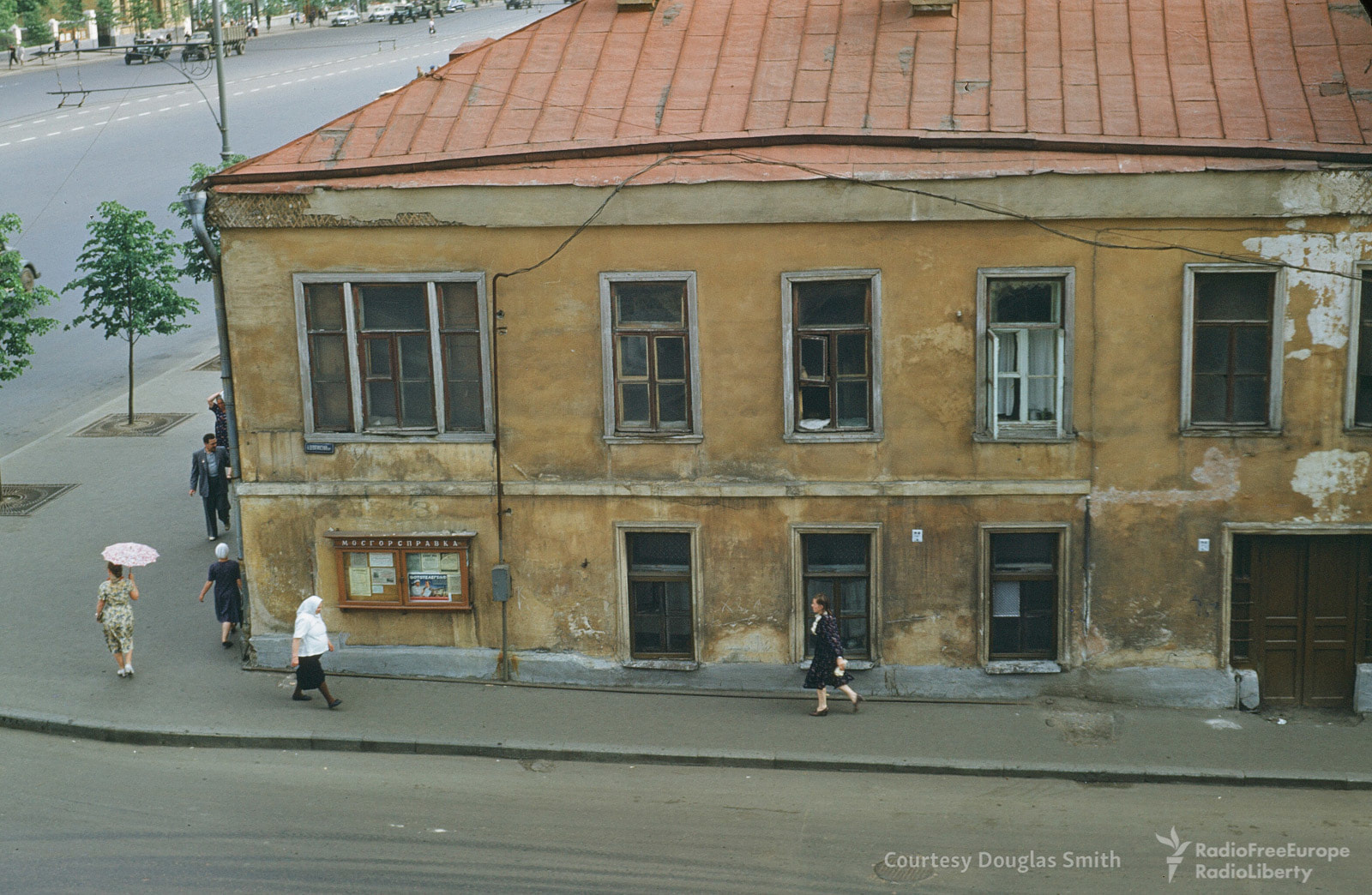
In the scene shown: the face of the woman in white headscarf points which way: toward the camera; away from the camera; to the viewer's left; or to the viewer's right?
to the viewer's right

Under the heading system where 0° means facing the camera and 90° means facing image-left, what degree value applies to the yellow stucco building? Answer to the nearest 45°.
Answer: approximately 0°

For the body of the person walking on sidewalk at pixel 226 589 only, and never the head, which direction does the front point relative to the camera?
away from the camera

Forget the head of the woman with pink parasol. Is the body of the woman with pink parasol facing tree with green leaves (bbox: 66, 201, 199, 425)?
yes

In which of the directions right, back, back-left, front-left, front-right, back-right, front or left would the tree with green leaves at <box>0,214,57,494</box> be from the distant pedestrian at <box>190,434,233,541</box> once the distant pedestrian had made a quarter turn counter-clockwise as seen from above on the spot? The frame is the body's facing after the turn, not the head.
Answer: back-left

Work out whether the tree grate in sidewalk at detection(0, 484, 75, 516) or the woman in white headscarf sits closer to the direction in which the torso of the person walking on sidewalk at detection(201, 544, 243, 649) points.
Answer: the tree grate in sidewalk

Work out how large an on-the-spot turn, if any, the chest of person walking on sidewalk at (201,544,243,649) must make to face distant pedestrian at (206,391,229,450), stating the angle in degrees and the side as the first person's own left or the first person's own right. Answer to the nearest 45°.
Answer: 0° — they already face them

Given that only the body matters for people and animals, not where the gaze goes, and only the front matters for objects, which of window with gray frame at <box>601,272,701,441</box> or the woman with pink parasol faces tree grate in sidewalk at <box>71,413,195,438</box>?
the woman with pink parasol

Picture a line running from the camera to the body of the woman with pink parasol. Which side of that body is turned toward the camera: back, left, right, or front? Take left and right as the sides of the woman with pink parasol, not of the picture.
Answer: back

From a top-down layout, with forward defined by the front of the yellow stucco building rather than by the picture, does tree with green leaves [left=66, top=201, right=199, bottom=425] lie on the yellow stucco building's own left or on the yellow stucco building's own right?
on the yellow stucco building's own right

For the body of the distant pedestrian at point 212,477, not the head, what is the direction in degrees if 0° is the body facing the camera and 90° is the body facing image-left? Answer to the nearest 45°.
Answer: approximately 0°
